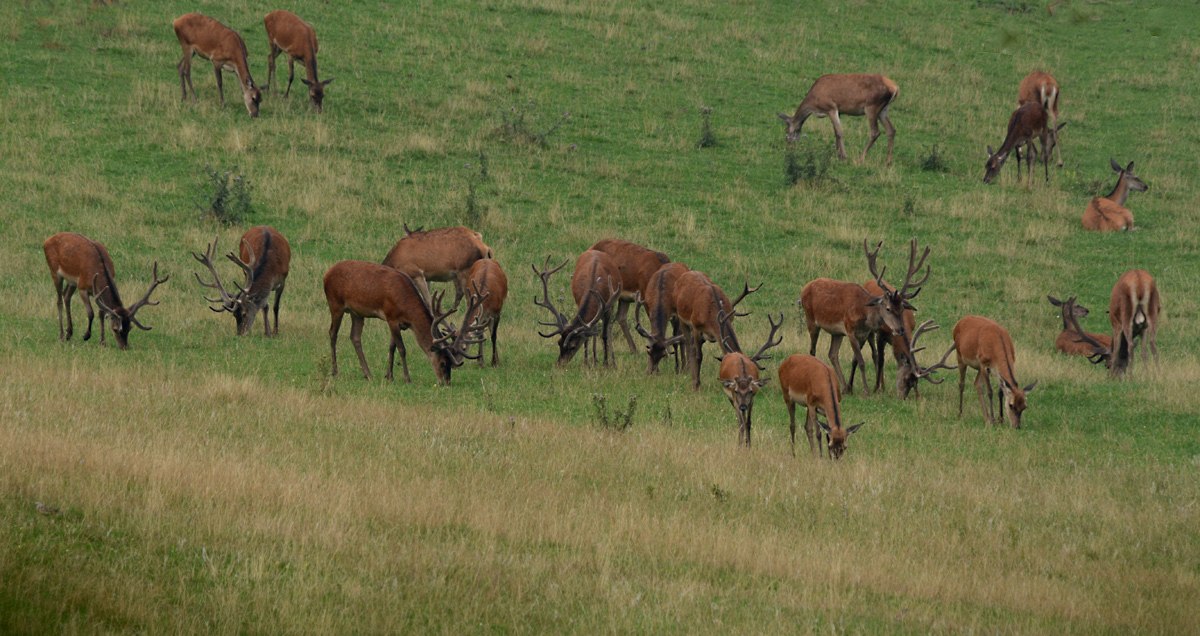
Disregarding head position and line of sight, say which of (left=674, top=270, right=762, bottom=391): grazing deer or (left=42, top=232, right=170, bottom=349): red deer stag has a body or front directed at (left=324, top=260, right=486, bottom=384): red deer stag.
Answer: (left=42, top=232, right=170, bottom=349): red deer stag

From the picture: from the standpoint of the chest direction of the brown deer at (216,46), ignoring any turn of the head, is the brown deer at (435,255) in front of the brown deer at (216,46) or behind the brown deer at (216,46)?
in front

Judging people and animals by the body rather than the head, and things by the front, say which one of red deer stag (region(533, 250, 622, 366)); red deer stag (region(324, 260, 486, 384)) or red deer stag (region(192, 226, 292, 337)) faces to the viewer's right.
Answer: red deer stag (region(324, 260, 486, 384))

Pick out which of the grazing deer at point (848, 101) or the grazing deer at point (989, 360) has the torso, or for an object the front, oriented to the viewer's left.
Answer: the grazing deer at point (848, 101)

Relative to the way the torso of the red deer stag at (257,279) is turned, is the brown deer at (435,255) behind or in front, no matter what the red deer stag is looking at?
behind

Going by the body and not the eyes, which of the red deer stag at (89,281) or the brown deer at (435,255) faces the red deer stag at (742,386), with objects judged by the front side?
the red deer stag at (89,281)

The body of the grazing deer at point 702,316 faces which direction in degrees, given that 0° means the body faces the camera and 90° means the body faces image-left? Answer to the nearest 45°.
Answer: approximately 315°

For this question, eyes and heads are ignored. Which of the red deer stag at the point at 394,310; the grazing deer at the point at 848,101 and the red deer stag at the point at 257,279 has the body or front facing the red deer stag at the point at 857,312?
the red deer stag at the point at 394,310

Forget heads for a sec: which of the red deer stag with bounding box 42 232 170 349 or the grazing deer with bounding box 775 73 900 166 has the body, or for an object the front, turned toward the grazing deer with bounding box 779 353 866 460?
the red deer stag

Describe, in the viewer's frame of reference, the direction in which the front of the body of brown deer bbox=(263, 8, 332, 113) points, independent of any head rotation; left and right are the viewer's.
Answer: facing the viewer and to the right of the viewer

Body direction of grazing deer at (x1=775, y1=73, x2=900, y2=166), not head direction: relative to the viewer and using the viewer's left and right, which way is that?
facing to the left of the viewer
